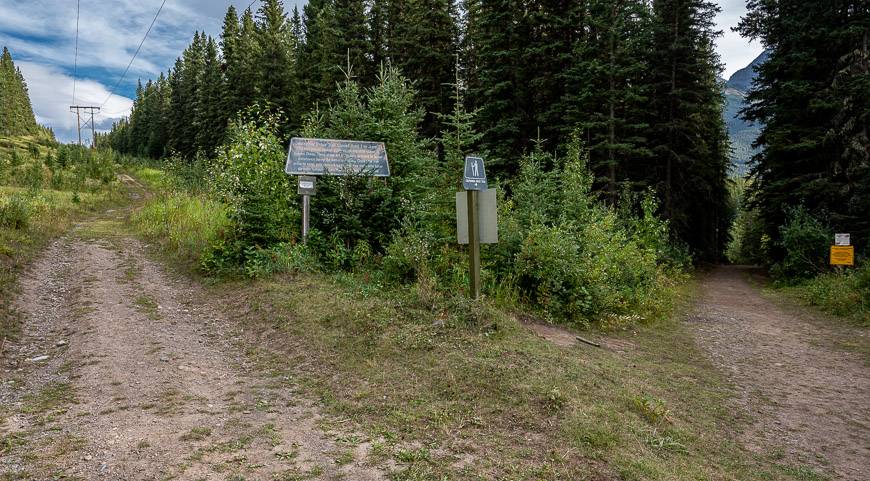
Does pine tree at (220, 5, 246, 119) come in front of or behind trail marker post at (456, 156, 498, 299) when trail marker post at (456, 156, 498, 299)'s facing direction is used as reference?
behind

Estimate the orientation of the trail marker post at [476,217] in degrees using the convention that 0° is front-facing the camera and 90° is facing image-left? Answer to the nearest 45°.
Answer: approximately 0°

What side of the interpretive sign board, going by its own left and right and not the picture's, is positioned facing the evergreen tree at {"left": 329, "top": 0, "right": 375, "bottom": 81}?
back

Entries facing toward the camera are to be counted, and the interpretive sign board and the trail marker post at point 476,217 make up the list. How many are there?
2

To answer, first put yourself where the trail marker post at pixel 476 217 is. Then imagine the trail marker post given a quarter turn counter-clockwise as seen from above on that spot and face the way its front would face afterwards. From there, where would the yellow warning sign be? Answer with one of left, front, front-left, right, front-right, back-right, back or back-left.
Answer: front-left

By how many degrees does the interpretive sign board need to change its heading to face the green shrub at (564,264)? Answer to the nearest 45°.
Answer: approximately 45° to its left

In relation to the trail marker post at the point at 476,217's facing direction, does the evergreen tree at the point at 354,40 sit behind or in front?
behind

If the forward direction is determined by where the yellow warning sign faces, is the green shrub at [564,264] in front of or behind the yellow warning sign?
in front

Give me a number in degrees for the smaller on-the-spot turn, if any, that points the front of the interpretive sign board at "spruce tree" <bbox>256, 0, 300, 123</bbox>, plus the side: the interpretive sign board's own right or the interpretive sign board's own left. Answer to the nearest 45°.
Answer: approximately 180°

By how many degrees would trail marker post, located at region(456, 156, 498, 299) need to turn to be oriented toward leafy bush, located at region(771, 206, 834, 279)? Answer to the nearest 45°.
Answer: approximately 135° to its left
